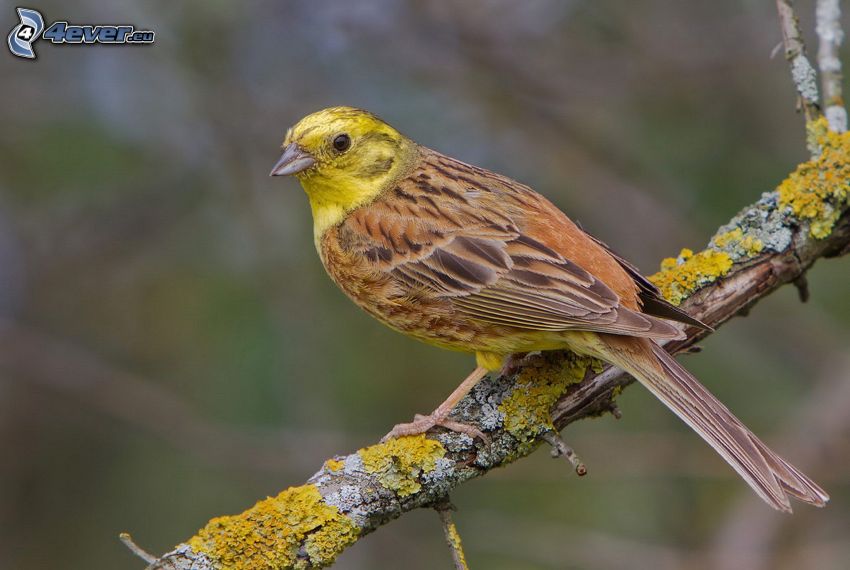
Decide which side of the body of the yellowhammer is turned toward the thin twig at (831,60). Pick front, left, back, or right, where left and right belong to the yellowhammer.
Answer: back

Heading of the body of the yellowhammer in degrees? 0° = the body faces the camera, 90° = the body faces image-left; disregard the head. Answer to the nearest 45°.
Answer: approximately 90°

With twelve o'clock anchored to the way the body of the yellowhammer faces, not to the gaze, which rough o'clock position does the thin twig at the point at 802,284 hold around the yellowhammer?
The thin twig is roughly at 5 o'clock from the yellowhammer.

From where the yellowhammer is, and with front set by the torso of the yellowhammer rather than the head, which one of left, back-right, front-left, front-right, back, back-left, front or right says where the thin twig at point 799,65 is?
back
